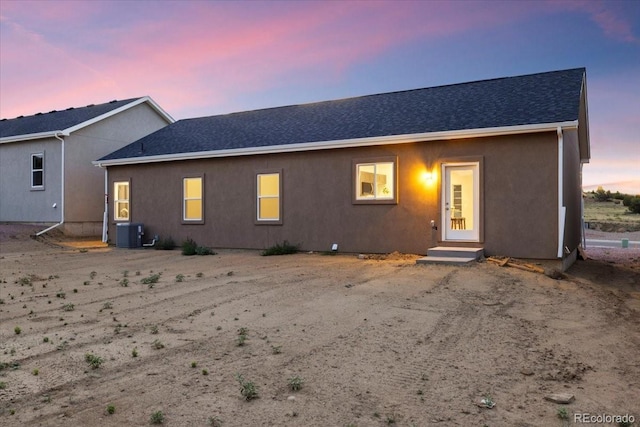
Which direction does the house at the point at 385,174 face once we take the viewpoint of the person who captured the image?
facing away from the viewer and to the right of the viewer

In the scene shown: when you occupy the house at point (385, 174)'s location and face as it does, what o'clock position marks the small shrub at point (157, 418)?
The small shrub is roughly at 5 o'clock from the house.

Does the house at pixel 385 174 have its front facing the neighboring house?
no

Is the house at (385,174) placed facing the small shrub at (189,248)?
no

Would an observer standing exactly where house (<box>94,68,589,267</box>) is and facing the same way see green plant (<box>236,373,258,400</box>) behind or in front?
behind

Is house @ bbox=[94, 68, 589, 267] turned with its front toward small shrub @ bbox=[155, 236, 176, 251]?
no

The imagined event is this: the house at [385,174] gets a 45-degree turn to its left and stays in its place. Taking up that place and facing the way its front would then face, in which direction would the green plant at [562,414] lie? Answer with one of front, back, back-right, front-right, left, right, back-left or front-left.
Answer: back

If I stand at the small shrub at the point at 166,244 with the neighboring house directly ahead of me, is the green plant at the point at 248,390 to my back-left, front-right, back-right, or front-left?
back-left

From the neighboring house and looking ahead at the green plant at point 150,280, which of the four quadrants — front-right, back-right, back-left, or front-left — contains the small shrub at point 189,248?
front-left
